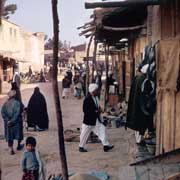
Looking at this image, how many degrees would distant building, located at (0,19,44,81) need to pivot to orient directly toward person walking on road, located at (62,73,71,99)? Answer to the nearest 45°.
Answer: approximately 45° to its right

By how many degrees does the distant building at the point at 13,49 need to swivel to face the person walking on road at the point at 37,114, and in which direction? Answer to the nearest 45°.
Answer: approximately 45° to its right

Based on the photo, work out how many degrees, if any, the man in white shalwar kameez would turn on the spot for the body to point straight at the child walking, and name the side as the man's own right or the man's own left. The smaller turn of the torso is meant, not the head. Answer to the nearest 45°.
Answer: approximately 90° to the man's own right

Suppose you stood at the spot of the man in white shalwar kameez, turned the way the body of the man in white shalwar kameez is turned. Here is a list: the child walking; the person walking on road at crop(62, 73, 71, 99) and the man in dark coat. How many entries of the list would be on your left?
1

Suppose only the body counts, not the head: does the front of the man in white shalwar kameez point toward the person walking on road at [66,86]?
no

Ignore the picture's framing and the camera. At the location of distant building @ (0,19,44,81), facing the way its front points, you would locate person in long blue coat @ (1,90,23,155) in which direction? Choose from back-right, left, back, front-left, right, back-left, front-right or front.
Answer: front-right

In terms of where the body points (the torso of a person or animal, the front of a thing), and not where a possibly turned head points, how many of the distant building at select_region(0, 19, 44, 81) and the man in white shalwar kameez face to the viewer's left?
0

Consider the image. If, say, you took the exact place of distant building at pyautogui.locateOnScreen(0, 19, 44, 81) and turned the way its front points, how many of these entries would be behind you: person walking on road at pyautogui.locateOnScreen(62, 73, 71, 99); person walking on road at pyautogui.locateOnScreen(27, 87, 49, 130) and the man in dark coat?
0

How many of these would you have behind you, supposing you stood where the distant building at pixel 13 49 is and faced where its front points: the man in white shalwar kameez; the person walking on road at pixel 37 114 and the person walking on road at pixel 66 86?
0

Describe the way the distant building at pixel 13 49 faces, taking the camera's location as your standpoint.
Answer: facing the viewer and to the right of the viewer
